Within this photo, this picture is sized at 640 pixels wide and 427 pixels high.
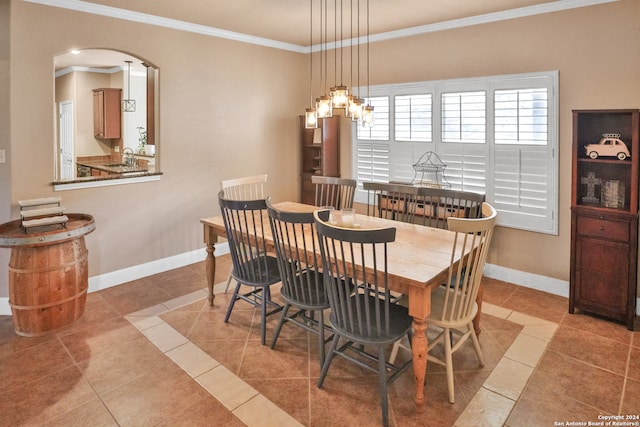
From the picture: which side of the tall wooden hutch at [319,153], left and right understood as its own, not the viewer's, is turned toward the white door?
right

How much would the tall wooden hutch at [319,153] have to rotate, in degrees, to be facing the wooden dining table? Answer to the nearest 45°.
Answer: approximately 45° to its left

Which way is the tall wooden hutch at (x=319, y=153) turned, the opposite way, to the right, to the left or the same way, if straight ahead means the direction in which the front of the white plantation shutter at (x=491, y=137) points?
the same way

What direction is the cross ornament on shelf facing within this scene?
toward the camera

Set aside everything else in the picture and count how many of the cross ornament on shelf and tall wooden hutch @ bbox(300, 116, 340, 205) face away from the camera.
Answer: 0

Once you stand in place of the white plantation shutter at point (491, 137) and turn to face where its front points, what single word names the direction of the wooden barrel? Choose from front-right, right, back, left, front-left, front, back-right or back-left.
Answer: front

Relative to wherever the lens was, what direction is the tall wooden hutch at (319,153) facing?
facing the viewer and to the left of the viewer

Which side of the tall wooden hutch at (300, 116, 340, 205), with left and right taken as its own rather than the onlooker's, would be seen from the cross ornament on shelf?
left

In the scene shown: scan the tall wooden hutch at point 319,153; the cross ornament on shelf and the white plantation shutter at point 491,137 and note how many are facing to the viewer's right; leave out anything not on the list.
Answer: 0

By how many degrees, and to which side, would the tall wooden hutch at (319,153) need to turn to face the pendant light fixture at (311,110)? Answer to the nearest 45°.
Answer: approximately 45° to its left
